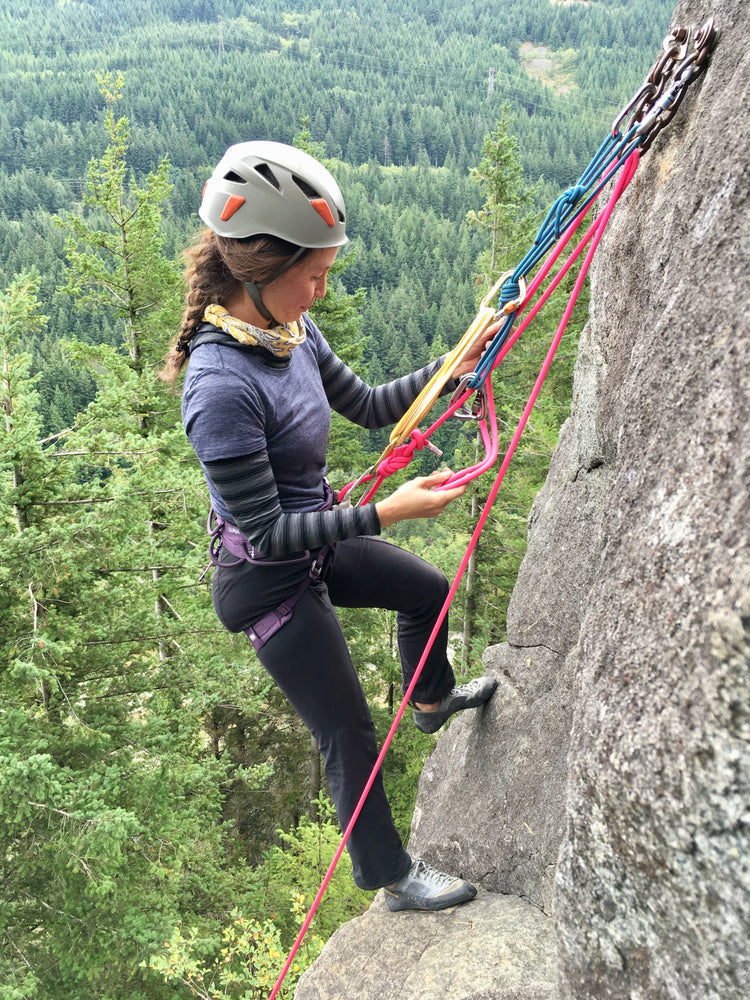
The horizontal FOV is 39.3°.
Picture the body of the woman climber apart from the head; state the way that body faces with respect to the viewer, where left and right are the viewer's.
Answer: facing to the right of the viewer

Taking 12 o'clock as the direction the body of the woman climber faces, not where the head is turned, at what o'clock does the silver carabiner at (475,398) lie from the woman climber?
The silver carabiner is roughly at 11 o'clock from the woman climber.
